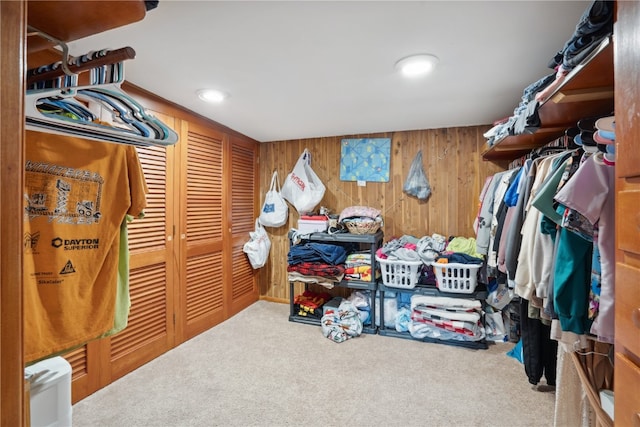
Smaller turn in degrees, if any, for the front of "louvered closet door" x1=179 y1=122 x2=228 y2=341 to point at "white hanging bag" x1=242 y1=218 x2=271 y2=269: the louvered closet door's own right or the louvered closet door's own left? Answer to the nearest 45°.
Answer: approximately 90° to the louvered closet door's own left

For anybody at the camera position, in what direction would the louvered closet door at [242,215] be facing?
facing the viewer and to the right of the viewer

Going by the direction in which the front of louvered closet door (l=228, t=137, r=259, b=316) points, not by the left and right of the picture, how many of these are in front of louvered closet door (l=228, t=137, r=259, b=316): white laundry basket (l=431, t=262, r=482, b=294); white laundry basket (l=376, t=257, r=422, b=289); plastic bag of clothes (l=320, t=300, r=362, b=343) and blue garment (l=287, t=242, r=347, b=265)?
4

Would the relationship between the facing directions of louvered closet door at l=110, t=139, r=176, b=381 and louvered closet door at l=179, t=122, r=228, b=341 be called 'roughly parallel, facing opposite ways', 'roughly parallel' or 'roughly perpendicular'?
roughly parallel

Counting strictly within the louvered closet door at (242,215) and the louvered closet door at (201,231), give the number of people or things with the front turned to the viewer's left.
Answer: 0

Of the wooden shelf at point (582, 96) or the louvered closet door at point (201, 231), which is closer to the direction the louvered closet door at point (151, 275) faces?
the wooden shelf

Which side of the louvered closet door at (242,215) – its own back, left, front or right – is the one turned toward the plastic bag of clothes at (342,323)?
front

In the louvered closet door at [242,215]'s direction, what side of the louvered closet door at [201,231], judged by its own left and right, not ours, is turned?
left

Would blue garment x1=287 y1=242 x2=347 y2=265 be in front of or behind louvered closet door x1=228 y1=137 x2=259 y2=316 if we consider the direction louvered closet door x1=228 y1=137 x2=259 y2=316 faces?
in front

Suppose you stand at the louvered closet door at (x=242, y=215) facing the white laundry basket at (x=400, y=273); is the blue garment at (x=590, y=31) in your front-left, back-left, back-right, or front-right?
front-right

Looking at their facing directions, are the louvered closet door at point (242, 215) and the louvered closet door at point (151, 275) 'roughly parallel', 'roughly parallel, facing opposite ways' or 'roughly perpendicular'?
roughly parallel

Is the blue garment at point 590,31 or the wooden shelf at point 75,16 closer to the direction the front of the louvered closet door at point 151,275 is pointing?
the blue garment

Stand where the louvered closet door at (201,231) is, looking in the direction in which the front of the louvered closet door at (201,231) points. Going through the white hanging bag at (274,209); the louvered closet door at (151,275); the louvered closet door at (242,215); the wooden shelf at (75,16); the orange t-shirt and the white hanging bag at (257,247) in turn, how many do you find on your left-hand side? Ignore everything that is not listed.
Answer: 3

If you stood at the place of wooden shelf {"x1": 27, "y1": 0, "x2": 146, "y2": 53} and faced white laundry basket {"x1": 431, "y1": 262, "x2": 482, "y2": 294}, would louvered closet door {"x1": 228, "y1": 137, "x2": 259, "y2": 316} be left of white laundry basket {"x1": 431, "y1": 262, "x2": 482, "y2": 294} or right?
left

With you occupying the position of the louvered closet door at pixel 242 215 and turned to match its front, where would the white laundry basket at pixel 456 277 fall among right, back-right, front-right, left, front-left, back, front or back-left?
front

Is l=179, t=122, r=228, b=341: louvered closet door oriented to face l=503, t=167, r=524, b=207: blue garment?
yes
